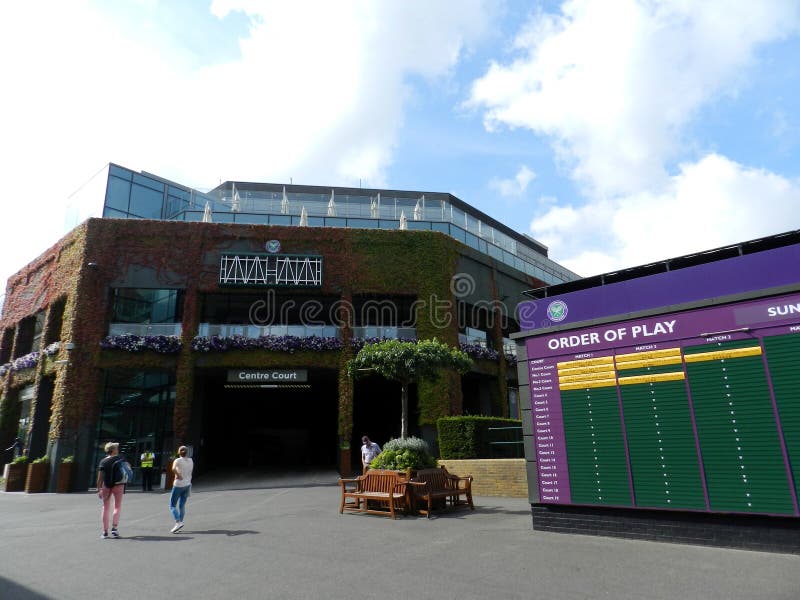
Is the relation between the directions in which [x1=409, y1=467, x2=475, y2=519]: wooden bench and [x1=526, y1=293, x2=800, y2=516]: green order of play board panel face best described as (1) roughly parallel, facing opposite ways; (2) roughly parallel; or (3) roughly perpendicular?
roughly perpendicular

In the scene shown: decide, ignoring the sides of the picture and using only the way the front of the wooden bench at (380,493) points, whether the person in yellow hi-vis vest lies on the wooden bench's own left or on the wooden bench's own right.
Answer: on the wooden bench's own right

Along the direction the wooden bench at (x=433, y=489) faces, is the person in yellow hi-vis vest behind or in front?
behind

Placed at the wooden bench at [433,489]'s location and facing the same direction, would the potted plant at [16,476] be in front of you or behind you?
behind

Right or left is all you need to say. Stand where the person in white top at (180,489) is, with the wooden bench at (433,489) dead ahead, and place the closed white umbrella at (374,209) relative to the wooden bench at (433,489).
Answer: left

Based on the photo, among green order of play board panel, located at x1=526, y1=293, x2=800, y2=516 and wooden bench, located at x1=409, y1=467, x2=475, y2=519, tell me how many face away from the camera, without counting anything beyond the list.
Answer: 0

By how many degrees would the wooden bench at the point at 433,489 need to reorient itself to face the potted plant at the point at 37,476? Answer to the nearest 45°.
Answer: approximately 180°

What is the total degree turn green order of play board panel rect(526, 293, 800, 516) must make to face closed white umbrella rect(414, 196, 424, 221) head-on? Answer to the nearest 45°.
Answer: approximately 90° to its right

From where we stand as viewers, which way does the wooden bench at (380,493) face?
facing the viewer and to the left of the viewer
